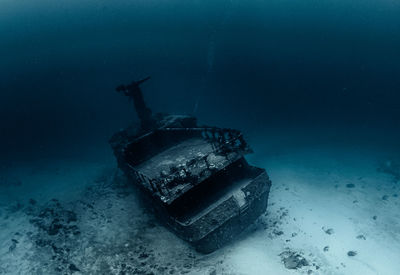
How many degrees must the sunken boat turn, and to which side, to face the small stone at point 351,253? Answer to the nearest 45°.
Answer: approximately 135° to its right

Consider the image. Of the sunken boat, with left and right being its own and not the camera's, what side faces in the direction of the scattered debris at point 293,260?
back

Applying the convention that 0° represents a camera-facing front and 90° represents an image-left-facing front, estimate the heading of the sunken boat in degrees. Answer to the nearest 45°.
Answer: approximately 135°

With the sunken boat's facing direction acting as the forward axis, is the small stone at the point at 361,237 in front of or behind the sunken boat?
behind

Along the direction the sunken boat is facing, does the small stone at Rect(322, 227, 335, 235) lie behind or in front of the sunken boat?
behind

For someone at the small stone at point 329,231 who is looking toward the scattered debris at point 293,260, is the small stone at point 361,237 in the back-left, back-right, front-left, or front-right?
back-left

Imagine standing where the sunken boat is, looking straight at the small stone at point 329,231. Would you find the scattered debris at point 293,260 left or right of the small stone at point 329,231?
right

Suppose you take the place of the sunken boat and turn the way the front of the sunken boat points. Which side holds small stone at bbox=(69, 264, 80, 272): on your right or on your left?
on your left

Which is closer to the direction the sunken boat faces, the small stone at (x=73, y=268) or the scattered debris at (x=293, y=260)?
the small stone
